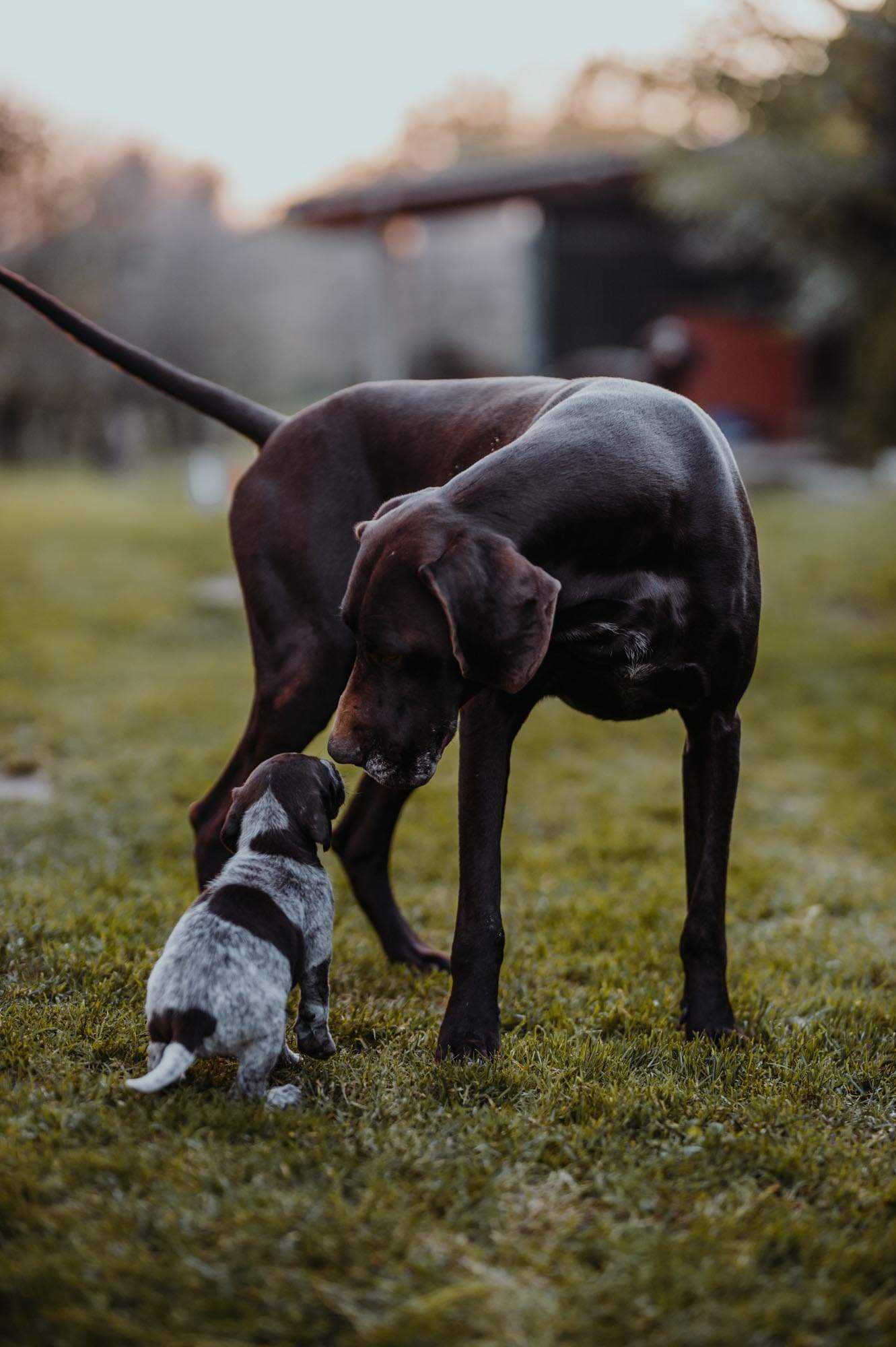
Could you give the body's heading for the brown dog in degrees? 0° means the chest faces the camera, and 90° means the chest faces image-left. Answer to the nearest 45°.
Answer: approximately 315°

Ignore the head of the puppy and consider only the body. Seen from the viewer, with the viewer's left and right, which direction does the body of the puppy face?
facing away from the viewer and to the right of the viewer
